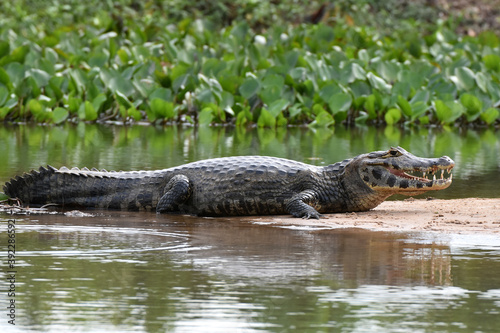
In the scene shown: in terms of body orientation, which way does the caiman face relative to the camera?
to the viewer's right
